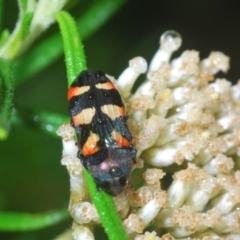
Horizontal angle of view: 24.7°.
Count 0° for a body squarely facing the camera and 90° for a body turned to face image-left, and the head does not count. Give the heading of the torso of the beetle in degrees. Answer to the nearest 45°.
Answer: approximately 0°
